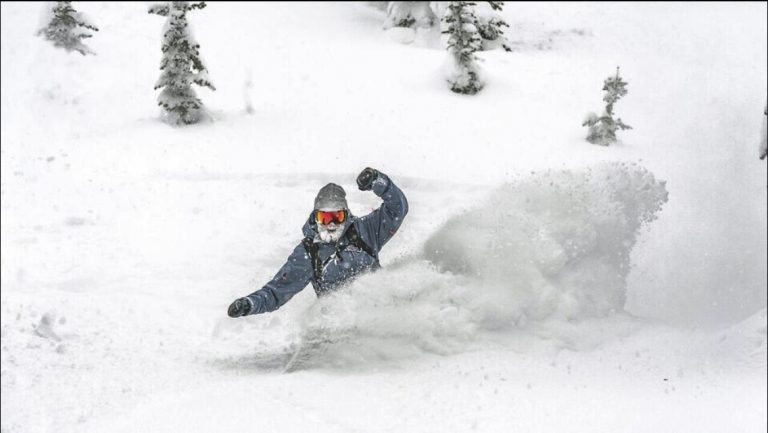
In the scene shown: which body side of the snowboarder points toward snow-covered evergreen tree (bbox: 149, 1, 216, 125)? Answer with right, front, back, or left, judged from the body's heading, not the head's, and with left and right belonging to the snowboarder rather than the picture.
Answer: back

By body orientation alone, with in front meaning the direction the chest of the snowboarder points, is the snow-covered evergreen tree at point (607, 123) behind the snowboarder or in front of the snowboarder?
behind

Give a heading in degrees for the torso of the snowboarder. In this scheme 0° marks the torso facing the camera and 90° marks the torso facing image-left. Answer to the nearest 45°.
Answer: approximately 0°

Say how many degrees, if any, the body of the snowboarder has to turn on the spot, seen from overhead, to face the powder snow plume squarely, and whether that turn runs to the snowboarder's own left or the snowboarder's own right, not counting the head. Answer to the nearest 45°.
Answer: approximately 135° to the snowboarder's own left

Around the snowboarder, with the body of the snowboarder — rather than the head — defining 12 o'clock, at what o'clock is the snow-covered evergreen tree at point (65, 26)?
The snow-covered evergreen tree is roughly at 5 o'clock from the snowboarder.

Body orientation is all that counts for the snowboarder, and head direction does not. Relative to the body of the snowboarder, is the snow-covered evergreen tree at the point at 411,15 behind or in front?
behind

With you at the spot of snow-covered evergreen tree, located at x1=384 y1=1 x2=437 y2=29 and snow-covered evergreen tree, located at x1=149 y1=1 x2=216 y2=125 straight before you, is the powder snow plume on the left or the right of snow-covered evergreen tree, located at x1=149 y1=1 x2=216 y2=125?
left
